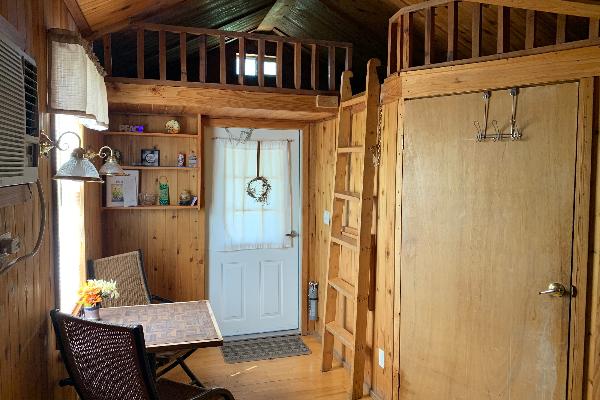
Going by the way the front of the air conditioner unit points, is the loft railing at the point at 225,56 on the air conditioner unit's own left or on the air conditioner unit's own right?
on the air conditioner unit's own left

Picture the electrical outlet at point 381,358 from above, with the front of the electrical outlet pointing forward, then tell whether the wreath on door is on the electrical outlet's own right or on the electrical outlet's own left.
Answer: on the electrical outlet's own right

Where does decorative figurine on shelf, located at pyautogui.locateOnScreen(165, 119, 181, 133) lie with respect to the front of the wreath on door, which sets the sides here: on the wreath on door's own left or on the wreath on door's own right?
on the wreath on door's own right

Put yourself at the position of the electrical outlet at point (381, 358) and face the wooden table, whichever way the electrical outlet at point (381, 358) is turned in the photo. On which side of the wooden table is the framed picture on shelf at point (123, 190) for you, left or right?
right

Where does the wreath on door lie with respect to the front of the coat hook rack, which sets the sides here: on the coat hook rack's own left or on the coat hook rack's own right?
on the coat hook rack's own right

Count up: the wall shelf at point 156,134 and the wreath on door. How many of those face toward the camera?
2

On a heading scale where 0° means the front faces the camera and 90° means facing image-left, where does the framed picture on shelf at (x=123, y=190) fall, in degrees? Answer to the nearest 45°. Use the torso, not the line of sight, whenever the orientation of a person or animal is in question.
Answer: approximately 0°
